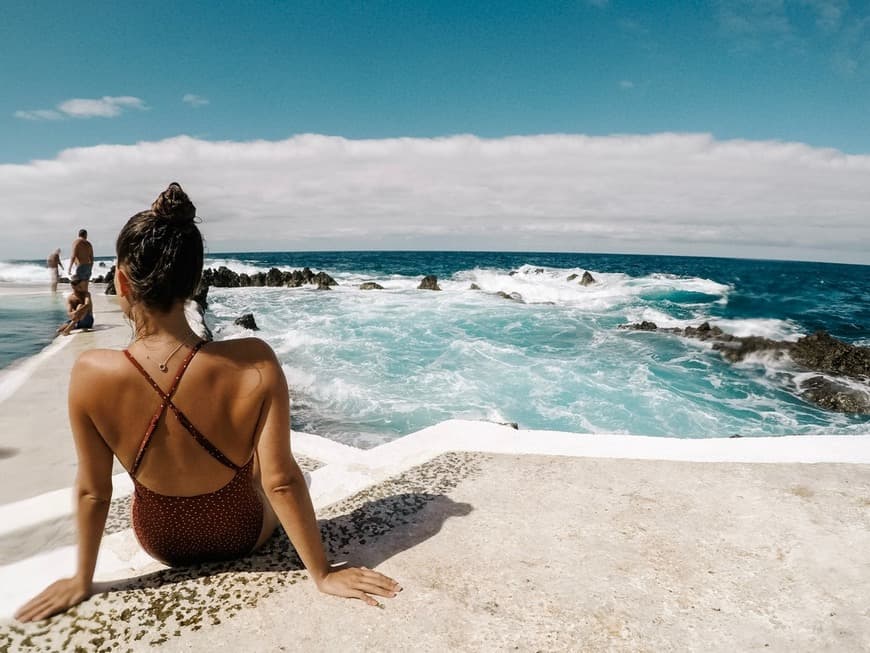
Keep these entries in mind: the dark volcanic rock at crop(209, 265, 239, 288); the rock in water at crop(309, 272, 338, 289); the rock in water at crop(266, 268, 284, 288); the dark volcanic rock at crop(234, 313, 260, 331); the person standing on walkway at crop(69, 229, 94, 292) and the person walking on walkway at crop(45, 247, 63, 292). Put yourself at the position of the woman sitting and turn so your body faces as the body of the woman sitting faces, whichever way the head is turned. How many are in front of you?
6

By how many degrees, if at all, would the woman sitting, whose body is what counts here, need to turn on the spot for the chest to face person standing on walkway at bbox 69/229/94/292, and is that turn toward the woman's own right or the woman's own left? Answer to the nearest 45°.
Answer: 0° — they already face them

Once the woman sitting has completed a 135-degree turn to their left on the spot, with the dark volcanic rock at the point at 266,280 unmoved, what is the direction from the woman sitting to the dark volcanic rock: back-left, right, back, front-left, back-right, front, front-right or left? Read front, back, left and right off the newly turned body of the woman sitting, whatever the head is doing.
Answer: back-right

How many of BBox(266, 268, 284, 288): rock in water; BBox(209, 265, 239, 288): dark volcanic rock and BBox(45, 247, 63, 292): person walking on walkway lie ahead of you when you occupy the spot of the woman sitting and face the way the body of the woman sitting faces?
3

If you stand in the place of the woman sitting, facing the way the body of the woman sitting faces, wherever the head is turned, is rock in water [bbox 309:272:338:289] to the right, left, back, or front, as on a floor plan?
front

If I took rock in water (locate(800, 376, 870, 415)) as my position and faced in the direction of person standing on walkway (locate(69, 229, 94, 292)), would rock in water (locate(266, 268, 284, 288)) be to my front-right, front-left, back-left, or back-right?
front-right

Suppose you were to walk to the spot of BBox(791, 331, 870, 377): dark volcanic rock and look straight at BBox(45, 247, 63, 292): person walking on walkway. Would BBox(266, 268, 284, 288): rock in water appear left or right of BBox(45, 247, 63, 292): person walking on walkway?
right

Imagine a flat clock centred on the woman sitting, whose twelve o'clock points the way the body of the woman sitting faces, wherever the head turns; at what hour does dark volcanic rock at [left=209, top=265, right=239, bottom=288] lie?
The dark volcanic rock is roughly at 12 o'clock from the woman sitting.

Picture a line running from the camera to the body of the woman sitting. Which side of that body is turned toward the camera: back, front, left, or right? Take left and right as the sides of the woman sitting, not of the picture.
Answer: back

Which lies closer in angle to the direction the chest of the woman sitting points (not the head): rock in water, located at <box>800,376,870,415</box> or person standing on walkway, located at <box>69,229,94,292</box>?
the person standing on walkway

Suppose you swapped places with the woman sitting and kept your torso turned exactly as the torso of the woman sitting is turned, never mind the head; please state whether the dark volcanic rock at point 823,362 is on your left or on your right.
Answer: on your right

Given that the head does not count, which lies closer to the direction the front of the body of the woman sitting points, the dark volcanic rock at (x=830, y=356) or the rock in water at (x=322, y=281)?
the rock in water

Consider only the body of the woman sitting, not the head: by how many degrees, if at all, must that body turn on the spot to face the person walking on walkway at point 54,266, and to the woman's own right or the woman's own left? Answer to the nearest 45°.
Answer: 0° — they already face them
